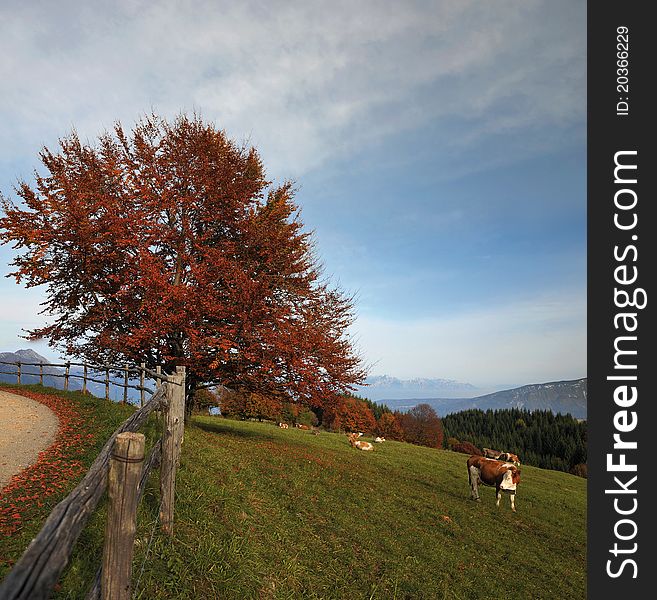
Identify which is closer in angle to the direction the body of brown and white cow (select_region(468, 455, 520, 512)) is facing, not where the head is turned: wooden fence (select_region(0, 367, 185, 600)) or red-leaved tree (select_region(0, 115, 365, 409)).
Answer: the wooden fence

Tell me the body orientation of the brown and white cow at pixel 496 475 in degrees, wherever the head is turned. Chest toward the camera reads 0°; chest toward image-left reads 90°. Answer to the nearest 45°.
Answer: approximately 315°

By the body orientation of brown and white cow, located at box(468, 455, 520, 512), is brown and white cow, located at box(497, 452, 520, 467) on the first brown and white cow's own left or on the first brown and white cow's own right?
on the first brown and white cow's own left

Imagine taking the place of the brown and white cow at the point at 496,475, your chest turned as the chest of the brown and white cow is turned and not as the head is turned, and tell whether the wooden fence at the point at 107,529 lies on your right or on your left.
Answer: on your right
